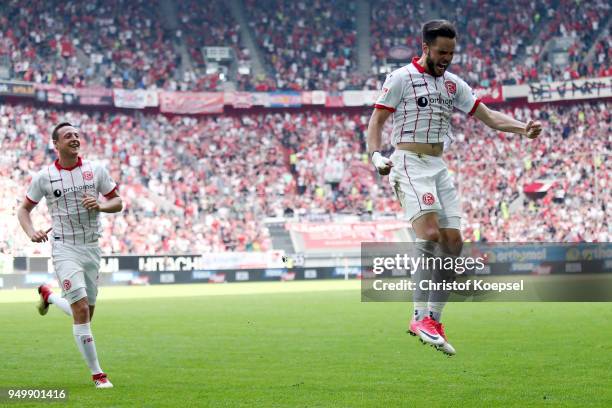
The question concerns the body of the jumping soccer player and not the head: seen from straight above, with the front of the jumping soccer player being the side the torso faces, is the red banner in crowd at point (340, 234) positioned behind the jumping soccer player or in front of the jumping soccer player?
behind

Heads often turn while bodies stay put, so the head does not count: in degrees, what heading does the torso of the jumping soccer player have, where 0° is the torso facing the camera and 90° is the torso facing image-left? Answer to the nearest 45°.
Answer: approximately 315°

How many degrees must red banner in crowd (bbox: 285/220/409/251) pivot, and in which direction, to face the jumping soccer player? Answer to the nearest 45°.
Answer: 0° — it already faces them

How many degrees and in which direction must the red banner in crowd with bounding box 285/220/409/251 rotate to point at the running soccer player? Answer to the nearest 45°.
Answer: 0° — it already faces them

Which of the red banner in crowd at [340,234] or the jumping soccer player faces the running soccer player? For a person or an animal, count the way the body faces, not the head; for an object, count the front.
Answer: the red banner in crowd

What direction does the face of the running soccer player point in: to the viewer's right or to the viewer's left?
to the viewer's right
